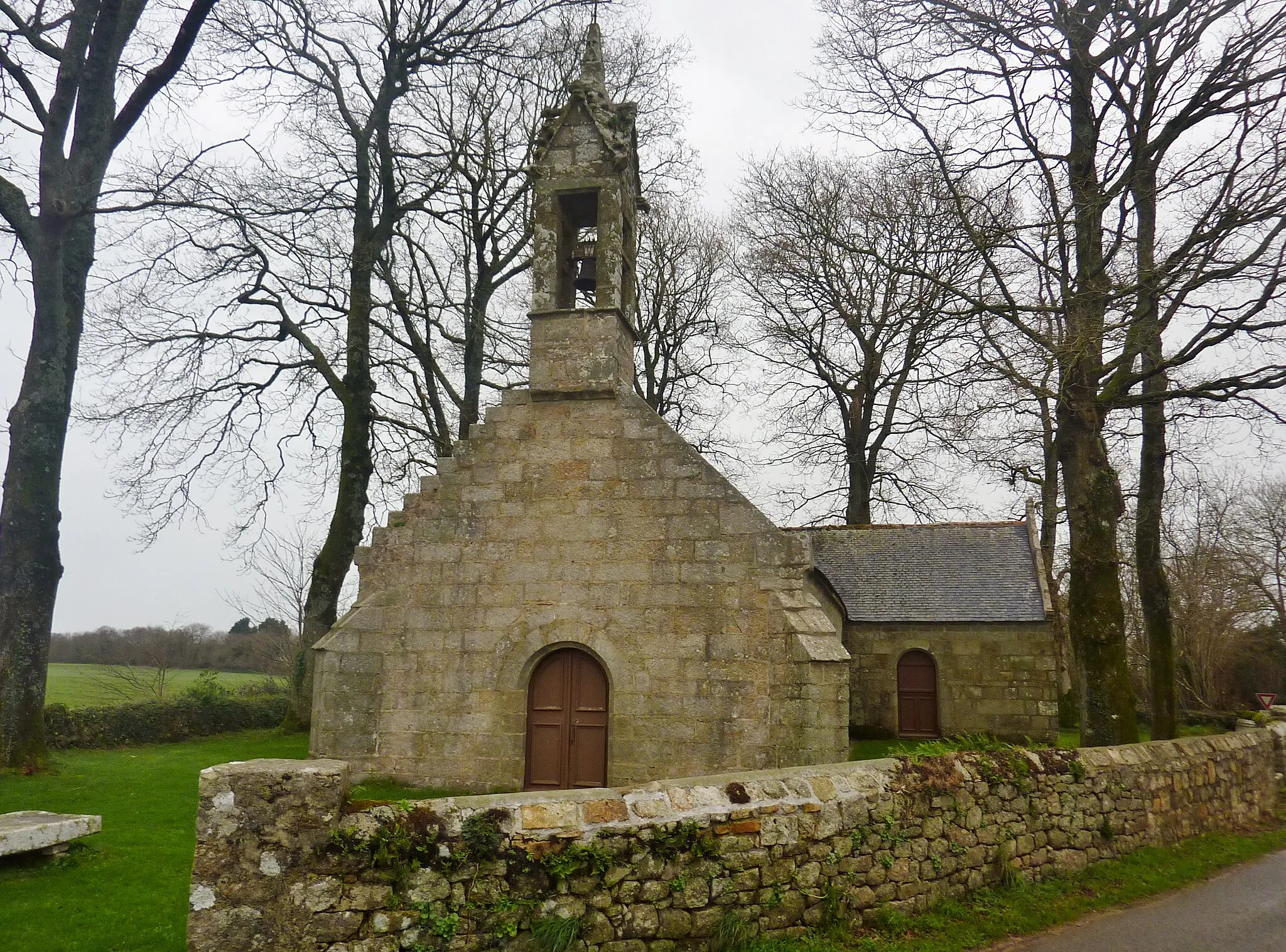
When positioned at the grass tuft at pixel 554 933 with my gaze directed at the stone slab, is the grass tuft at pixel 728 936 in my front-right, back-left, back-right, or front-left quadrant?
back-right

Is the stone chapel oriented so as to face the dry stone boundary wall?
yes

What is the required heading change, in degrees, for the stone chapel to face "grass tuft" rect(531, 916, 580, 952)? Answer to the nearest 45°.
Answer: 0° — it already faces it

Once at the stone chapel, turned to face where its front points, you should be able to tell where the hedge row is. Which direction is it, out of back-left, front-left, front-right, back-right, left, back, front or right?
back-right

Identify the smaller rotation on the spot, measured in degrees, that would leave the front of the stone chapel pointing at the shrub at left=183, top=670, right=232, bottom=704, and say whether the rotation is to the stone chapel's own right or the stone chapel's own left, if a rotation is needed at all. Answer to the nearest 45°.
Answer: approximately 135° to the stone chapel's own right

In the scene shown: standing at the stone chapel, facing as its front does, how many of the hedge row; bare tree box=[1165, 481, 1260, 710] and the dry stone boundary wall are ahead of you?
1

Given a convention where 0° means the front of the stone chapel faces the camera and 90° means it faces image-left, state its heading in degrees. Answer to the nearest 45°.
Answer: approximately 0°

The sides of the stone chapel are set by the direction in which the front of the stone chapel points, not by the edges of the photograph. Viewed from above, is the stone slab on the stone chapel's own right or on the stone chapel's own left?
on the stone chapel's own right

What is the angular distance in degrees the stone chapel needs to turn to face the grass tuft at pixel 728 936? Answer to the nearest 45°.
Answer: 0° — it already faces it
